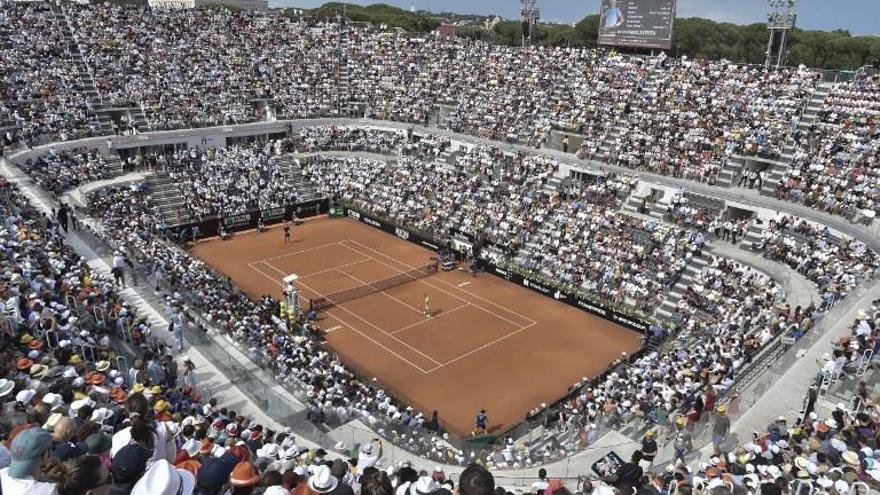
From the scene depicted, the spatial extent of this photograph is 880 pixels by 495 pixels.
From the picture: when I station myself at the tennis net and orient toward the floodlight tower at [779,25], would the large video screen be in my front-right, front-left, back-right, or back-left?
front-left

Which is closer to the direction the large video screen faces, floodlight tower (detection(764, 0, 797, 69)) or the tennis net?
the tennis net

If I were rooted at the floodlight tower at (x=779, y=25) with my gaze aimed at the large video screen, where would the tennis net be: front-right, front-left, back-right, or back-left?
front-left

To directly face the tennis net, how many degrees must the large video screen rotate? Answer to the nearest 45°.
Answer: approximately 45° to its right

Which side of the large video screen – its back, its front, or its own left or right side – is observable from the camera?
front

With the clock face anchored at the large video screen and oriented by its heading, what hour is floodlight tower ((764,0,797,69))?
The floodlight tower is roughly at 10 o'clock from the large video screen.

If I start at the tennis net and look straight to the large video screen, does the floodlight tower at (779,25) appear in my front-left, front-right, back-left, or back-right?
front-right
